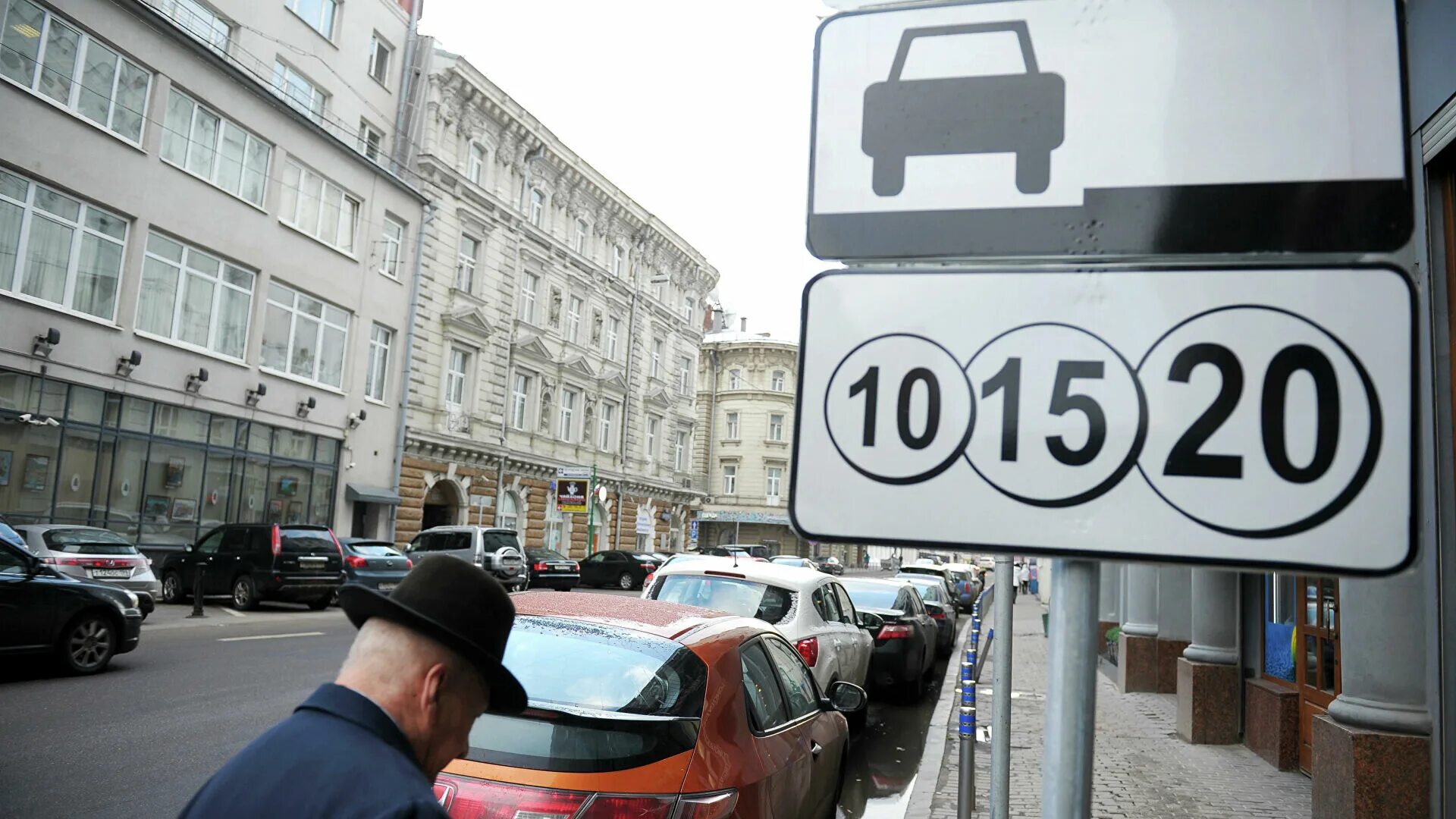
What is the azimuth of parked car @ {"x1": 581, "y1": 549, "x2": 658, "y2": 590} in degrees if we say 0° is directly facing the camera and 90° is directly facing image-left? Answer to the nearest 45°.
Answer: approximately 135°

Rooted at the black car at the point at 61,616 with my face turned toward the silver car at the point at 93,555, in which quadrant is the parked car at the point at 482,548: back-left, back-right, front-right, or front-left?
front-right

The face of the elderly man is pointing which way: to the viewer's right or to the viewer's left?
to the viewer's right

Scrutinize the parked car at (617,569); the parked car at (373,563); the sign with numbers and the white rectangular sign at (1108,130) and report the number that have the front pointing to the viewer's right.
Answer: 0

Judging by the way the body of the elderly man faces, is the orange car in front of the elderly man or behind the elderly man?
in front

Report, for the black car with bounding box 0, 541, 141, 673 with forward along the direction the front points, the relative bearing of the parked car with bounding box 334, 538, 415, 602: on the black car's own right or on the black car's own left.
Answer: on the black car's own left

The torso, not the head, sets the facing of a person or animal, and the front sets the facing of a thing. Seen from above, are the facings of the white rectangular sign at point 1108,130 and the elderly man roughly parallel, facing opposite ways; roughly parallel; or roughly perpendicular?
roughly parallel, facing opposite ways

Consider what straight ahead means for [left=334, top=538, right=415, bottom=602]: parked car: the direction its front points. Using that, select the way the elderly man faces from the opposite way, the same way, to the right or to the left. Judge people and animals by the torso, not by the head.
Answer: to the right

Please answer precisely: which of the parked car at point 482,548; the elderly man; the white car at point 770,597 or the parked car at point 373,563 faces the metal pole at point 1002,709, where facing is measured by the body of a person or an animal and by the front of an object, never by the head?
the elderly man

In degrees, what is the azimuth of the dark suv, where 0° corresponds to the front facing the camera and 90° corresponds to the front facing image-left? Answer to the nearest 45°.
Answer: approximately 135°

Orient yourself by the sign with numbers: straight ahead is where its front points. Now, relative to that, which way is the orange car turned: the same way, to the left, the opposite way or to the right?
the opposite way

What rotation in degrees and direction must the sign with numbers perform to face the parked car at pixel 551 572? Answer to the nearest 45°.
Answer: approximately 135° to its right

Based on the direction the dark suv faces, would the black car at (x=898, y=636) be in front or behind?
behind

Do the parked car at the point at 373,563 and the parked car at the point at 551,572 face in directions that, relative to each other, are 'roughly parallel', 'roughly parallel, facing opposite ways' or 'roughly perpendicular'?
roughly parallel

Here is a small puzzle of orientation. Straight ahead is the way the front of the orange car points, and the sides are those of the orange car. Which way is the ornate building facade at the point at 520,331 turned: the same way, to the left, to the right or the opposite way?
to the right

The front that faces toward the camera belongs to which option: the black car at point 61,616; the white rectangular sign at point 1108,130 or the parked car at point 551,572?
the white rectangular sign

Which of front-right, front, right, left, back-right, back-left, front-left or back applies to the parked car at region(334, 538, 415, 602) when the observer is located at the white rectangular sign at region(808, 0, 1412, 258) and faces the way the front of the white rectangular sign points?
back-right

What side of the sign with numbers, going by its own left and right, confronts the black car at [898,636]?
back
